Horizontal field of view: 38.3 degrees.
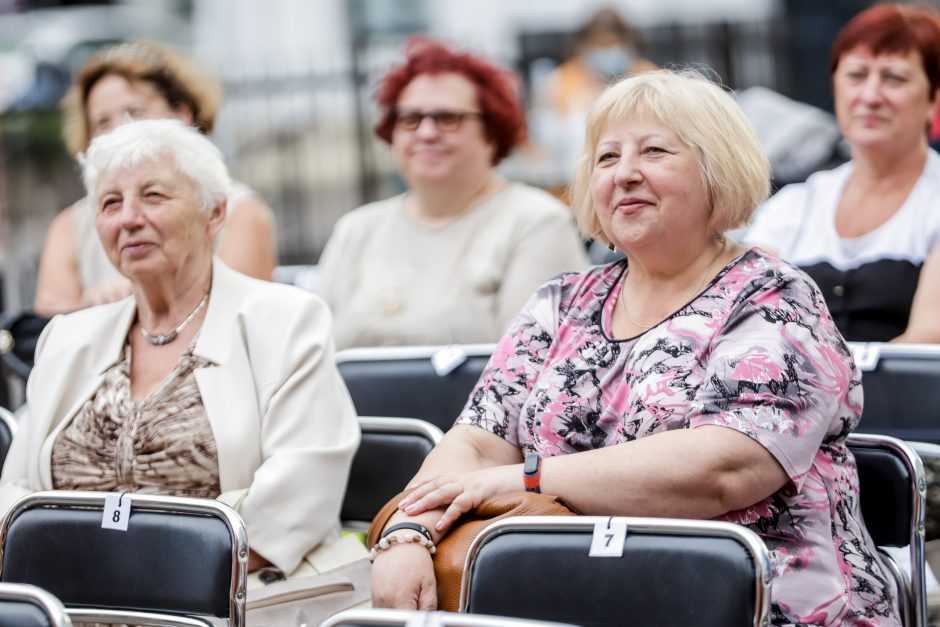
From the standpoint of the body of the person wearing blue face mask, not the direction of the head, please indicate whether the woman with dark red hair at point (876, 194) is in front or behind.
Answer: in front

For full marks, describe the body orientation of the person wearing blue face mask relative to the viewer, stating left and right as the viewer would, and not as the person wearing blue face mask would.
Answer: facing the viewer

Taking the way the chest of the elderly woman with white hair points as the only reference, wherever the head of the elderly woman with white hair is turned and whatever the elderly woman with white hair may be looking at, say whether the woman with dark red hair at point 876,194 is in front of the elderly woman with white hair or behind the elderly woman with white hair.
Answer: behind

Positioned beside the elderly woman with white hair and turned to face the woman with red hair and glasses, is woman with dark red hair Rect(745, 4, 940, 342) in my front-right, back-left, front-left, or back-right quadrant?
front-right

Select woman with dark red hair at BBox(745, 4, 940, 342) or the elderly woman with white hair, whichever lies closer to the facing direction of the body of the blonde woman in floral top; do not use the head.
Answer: the elderly woman with white hair

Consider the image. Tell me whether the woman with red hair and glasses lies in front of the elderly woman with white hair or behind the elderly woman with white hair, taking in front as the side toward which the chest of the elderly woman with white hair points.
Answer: behind

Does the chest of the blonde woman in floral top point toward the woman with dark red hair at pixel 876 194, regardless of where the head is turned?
no

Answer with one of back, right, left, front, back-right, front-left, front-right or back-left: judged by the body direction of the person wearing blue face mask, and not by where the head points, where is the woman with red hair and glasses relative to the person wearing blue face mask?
front

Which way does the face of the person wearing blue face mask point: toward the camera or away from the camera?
toward the camera

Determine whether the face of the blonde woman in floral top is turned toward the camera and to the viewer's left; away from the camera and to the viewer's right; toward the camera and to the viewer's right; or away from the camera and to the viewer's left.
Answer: toward the camera and to the viewer's left

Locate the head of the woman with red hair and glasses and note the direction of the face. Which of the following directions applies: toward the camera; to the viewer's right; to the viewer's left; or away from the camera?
toward the camera

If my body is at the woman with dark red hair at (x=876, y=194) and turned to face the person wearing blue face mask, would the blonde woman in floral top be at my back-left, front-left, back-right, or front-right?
back-left

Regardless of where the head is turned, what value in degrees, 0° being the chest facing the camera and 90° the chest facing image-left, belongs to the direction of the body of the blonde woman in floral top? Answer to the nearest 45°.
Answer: approximately 45°

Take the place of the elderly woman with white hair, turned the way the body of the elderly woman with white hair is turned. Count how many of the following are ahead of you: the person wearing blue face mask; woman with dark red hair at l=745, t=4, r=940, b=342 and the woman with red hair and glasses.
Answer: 0

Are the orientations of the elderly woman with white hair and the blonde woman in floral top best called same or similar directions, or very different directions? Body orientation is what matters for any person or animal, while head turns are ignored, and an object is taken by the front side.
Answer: same or similar directions

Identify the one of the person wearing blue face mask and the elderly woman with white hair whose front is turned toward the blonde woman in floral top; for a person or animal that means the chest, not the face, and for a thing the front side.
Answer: the person wearing blue face mask

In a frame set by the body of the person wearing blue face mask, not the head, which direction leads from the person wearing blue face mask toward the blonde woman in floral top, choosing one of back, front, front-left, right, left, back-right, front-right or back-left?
front

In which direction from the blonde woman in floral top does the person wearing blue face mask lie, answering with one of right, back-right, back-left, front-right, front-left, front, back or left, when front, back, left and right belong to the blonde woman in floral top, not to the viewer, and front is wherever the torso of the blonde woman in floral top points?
back-right
